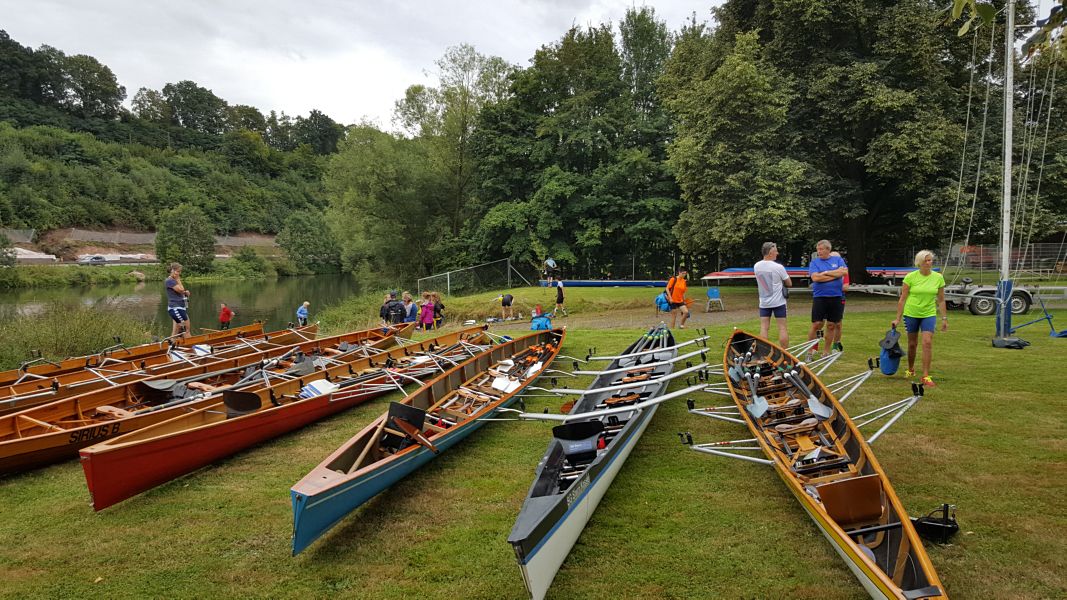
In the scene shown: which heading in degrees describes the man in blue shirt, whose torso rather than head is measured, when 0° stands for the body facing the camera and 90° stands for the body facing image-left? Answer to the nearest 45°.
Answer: approximately 0°

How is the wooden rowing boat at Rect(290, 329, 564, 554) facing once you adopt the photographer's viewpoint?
facing away from the viewer and to the right of the viewer

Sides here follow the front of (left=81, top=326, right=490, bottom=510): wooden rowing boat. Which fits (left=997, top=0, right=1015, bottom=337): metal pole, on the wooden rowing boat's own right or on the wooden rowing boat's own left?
on the wooden rowing boat's own right

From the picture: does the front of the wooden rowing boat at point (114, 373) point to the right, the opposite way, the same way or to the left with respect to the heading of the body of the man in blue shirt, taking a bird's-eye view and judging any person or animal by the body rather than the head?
the opposite way

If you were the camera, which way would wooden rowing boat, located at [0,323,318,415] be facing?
facing away from the viewer and to the right of the viewer

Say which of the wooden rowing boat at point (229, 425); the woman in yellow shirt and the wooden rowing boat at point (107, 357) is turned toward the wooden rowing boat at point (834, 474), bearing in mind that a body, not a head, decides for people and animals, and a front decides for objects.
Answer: the woman in yellow shirt

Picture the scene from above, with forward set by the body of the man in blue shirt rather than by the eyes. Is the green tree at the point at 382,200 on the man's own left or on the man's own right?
on the man's own right

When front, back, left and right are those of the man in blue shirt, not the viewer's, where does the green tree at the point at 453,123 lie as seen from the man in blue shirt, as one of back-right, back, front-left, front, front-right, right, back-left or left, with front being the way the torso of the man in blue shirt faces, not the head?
back-right

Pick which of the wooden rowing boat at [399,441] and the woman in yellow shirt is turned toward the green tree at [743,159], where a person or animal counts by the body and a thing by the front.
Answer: the wooden rowing boat

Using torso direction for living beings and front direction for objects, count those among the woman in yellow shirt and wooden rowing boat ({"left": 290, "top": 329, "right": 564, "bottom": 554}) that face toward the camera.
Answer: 1

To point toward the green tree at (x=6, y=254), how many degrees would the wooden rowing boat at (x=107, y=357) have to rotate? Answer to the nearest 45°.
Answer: approximately 45° to its left
